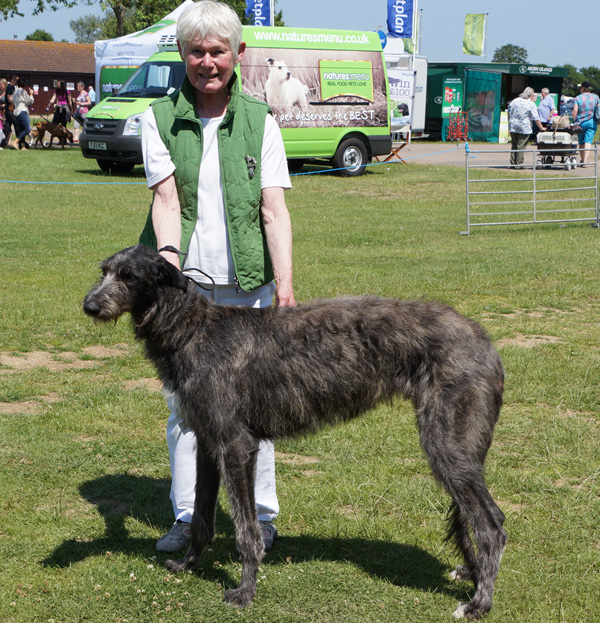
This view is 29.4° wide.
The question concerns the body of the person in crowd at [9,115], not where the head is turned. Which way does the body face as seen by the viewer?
to the viewer's right

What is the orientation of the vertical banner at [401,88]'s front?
toward the camera

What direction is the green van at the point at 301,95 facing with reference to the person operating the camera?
facing the viewer and to the left of the viewer

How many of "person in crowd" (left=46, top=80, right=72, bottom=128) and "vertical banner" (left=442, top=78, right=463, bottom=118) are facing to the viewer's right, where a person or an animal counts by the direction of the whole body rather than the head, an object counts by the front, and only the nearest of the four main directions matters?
0

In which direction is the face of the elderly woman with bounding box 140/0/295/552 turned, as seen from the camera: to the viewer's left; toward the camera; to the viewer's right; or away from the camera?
toward the camera

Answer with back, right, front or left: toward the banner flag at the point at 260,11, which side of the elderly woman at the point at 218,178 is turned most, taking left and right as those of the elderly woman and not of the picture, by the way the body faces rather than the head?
back

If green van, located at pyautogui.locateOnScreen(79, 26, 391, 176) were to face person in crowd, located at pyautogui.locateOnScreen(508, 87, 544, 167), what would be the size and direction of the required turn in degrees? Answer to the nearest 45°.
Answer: approximately 135° to its left

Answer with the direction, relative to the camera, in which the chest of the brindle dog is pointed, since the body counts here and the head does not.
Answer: to the viewer's left

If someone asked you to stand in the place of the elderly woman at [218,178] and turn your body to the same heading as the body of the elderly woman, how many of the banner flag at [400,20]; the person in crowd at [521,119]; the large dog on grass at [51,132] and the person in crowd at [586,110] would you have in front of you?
0

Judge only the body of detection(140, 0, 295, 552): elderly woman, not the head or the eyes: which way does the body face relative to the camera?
toward the camera
